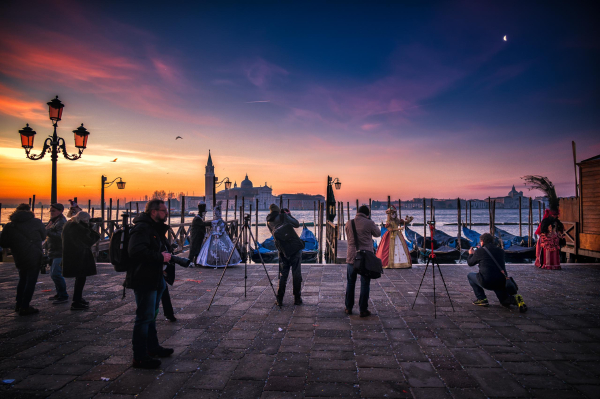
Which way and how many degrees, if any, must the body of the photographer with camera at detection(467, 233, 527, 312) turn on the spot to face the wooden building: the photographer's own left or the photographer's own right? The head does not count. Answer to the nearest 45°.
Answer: approximately 45° to the photographer's own right

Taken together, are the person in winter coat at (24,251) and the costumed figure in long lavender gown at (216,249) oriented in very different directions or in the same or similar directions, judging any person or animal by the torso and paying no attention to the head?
very different directions

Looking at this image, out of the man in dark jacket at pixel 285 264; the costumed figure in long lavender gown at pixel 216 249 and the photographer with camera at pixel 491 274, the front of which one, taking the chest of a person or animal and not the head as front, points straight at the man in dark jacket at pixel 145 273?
the costumed figure in long lavender gown

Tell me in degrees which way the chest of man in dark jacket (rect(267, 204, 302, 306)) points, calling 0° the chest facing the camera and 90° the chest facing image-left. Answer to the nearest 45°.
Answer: approximately 135°

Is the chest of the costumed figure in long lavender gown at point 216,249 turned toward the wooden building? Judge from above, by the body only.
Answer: no

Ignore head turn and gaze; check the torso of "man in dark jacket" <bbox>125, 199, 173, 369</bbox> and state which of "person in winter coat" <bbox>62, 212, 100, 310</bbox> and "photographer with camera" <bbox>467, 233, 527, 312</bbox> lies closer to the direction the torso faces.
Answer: the photographer with camera

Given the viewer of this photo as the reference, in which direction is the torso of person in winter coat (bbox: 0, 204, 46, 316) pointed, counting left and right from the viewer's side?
facing away from the viewer

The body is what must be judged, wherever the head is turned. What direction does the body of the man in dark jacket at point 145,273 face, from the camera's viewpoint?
to the viewer's right

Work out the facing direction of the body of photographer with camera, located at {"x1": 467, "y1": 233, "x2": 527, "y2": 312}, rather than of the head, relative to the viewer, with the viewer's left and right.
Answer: facing away from the viewer and to the left of the viewer

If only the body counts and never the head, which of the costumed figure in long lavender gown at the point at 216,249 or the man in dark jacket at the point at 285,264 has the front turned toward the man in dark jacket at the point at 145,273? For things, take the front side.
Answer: the costumed figure in long lavender gown

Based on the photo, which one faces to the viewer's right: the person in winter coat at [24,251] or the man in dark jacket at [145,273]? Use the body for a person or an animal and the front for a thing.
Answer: the man in dark jacket

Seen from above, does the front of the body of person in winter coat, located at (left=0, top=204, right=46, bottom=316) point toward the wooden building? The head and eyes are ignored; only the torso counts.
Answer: no

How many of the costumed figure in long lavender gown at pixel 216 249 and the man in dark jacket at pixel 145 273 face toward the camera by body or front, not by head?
1

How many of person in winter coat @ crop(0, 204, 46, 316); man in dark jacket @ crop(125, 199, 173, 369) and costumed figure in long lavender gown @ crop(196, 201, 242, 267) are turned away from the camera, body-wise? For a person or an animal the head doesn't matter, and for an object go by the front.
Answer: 1

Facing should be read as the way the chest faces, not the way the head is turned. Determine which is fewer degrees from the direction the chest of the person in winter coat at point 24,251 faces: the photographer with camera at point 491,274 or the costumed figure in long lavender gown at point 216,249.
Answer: the costumed figure in long lavender gown

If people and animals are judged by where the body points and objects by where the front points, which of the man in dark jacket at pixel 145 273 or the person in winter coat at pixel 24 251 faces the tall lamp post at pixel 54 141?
the person in winter coat

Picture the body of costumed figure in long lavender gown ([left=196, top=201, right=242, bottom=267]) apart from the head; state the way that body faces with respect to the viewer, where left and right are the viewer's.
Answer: facing the viewer

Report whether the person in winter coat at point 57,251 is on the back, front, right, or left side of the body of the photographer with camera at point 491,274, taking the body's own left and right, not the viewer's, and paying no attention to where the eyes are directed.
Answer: left

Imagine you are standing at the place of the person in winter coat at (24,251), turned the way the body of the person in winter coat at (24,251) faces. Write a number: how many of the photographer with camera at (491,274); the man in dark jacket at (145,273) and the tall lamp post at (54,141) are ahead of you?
1

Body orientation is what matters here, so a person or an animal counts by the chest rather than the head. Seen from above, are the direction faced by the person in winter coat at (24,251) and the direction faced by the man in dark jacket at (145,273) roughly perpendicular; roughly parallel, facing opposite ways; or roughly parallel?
roughly perpendicular

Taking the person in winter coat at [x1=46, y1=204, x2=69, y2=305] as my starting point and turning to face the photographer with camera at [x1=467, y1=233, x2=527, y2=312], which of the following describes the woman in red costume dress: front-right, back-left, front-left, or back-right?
front-left

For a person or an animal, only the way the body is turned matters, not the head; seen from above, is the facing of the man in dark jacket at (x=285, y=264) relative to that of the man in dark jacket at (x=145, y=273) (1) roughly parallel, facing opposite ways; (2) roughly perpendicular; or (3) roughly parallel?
roughly perpendicular
